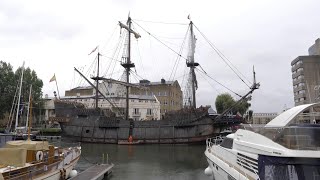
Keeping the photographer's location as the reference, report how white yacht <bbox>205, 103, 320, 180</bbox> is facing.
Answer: facing away from the viewer and to the left of the viewer

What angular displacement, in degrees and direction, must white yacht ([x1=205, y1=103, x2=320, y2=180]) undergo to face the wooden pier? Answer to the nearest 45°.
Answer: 0° — it already faces it

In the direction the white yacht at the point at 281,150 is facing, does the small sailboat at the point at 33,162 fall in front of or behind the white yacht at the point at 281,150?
in front

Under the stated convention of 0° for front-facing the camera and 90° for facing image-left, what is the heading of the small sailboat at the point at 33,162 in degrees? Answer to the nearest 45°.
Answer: approximately 225°
